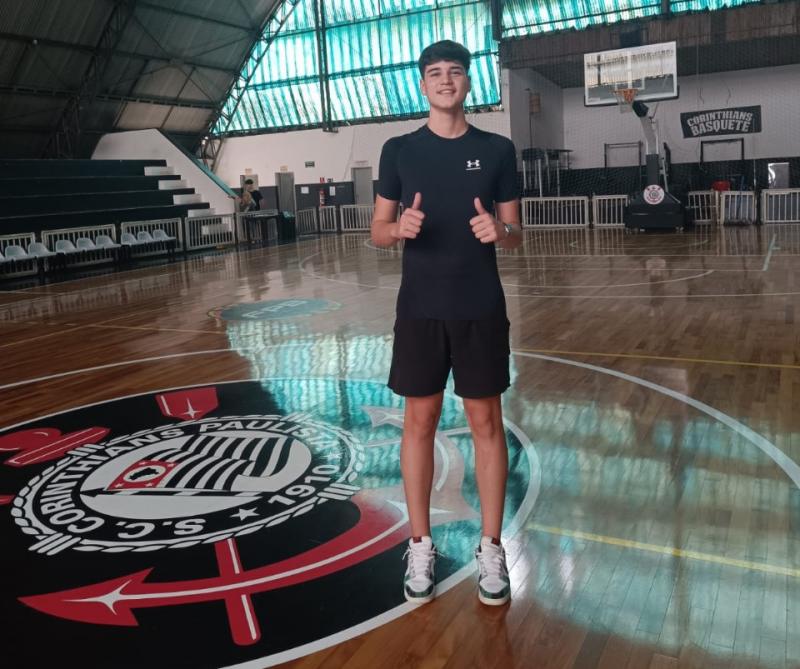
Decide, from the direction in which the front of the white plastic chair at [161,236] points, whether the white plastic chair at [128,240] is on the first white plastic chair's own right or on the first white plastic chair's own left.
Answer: on the first white plastic chair's own right

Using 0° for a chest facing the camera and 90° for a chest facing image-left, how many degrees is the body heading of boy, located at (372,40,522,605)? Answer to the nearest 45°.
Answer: approximately 0°

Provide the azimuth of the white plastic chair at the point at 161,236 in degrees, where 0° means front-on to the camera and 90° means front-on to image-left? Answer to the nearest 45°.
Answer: approximately 315°

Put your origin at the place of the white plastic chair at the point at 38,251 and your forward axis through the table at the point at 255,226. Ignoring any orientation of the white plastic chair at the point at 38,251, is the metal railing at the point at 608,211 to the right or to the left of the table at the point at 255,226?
right

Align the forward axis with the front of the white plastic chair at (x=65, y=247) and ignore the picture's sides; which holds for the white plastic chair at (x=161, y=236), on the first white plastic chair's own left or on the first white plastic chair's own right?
on the first white plastic chair's own left

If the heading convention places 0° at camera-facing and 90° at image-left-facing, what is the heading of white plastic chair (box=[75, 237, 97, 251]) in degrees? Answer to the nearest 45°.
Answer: approximately 315°

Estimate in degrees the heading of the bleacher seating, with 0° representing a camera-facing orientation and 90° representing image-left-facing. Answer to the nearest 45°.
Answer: approximately 315°

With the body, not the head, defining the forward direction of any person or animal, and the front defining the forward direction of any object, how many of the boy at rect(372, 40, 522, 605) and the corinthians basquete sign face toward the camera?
2
